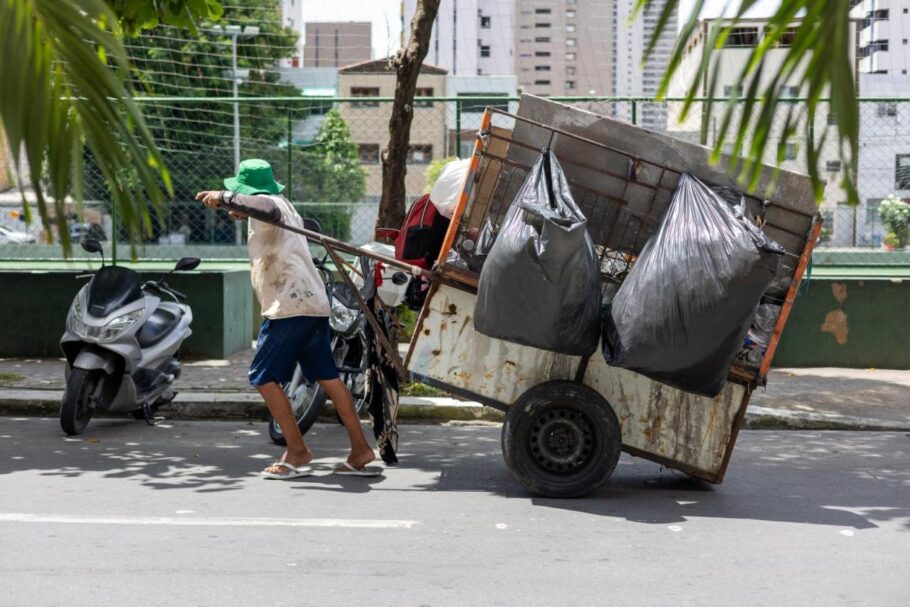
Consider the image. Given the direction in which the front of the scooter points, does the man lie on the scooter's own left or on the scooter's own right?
on the scooter's own left

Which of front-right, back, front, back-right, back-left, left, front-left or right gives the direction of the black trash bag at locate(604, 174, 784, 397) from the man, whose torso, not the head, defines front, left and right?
back-left

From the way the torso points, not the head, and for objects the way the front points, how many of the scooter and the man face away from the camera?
0

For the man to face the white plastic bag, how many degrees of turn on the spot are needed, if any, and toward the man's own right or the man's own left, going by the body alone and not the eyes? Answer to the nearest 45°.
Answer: approximately 180°

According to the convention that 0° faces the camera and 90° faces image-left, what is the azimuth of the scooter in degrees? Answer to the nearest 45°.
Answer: approximately 45°

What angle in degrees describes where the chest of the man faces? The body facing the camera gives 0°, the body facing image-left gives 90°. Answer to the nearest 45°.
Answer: approximately 90°

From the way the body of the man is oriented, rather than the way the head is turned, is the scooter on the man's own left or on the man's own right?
on the man's own right

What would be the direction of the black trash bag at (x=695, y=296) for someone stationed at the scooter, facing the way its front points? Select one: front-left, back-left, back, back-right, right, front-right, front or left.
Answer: left

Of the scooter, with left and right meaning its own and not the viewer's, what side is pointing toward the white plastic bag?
left

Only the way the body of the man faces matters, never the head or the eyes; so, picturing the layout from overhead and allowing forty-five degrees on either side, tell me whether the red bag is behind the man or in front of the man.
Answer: behind
